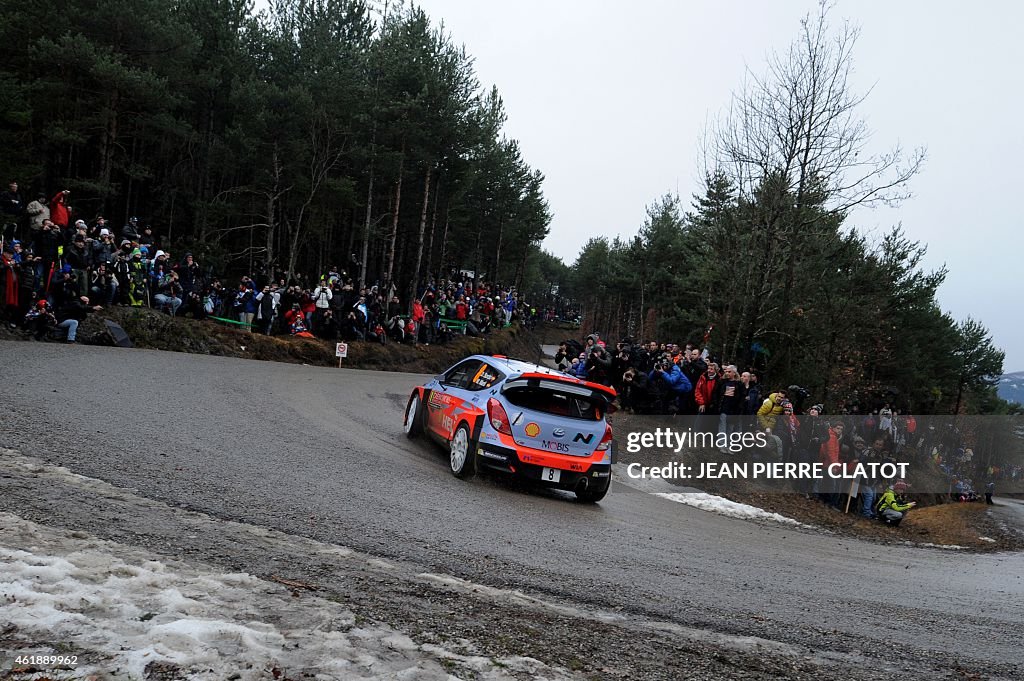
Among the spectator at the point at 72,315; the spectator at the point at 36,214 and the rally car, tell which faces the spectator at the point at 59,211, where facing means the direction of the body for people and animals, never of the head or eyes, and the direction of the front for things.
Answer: the rally car

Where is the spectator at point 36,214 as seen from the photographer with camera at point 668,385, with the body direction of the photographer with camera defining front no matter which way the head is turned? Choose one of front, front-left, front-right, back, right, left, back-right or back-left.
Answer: front-right

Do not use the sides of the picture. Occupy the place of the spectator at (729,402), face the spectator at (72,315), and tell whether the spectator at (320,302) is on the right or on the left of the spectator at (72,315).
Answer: right

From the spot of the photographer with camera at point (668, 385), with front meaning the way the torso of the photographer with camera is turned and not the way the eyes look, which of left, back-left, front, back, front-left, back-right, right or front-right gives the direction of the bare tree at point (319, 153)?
right

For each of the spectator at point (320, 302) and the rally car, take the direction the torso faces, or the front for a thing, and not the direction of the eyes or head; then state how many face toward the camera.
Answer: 1

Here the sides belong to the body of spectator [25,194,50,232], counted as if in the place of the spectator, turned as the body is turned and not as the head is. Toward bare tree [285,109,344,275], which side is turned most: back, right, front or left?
left

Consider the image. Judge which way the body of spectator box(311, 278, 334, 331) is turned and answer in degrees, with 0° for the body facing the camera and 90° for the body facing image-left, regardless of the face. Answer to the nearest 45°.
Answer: approximately 0°

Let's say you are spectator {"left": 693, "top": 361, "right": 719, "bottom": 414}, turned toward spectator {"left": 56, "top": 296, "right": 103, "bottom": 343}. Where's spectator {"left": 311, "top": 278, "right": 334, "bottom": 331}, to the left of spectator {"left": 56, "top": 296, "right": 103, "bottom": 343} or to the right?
right

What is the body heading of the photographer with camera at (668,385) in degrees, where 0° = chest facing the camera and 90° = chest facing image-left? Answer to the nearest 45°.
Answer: approximately 45°

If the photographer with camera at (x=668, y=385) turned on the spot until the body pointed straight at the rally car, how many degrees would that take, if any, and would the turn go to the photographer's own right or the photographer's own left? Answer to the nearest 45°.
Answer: approximately 45° to the photographer's own left
